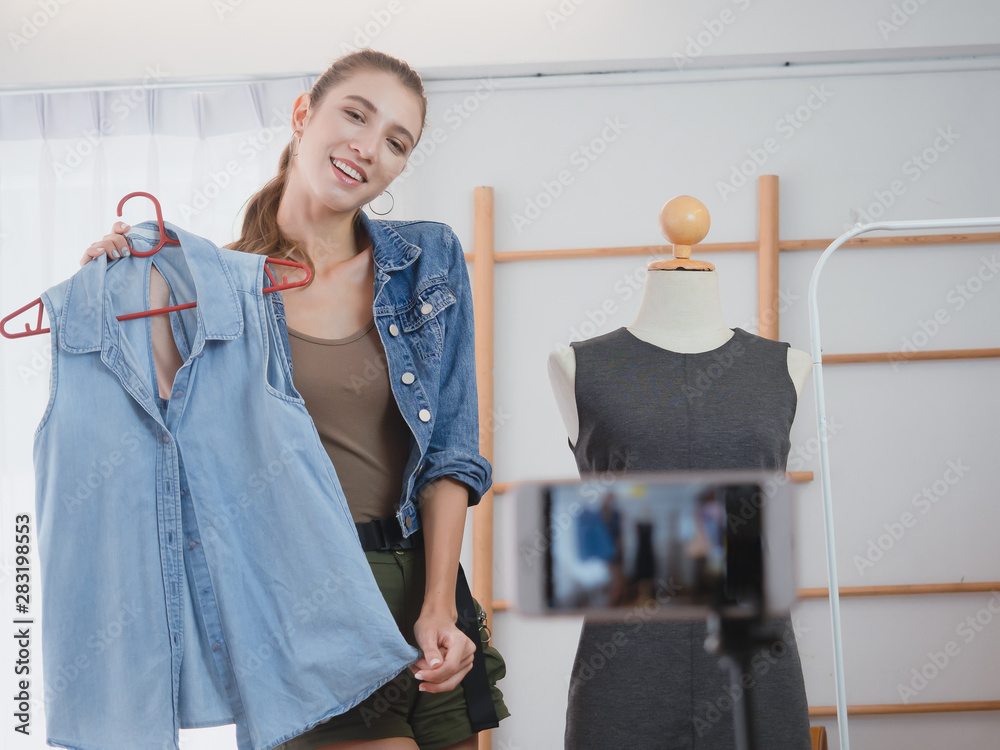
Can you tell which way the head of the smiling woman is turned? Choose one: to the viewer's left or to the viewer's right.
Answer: to the viewer's right

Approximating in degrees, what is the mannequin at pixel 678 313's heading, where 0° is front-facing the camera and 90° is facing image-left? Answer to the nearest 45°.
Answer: approximately 0°

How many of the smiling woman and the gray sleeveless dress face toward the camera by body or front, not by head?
2

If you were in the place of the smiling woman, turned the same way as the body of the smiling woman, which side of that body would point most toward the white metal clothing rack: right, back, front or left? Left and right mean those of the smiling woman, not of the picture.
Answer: left
